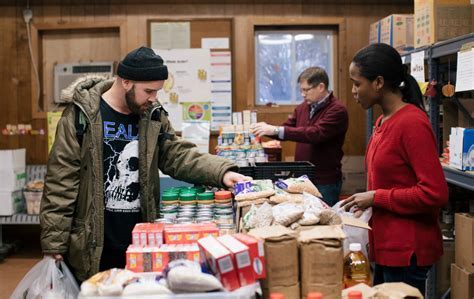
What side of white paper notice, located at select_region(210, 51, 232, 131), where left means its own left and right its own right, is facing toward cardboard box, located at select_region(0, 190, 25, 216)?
right

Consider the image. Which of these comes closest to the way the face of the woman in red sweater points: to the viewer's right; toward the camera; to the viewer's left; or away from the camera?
to the viewer's left

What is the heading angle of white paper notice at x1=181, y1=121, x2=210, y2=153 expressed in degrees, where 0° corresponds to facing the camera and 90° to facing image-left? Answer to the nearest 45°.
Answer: approximately 0°

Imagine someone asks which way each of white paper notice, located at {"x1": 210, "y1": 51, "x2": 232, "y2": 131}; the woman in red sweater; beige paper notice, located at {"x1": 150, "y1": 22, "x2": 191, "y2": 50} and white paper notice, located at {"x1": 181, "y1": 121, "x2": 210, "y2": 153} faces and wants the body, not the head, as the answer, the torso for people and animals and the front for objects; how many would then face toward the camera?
3

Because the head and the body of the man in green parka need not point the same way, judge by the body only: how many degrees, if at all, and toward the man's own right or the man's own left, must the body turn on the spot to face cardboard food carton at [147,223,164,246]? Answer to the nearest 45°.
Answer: approximately 45° to the man's own right

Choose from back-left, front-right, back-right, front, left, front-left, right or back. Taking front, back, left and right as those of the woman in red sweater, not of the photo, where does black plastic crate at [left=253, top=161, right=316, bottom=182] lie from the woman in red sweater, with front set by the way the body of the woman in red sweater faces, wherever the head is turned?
front-right

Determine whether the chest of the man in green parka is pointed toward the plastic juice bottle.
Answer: yes

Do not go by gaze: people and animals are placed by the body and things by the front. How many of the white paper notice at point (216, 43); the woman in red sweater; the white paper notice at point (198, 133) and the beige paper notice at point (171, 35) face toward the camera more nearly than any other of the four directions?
3

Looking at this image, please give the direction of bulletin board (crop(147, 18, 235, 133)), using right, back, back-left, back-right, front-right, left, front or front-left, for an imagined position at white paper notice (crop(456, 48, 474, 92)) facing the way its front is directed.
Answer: right

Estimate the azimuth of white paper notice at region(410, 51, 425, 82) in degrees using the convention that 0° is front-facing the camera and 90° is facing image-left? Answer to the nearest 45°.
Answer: approximately 45°
